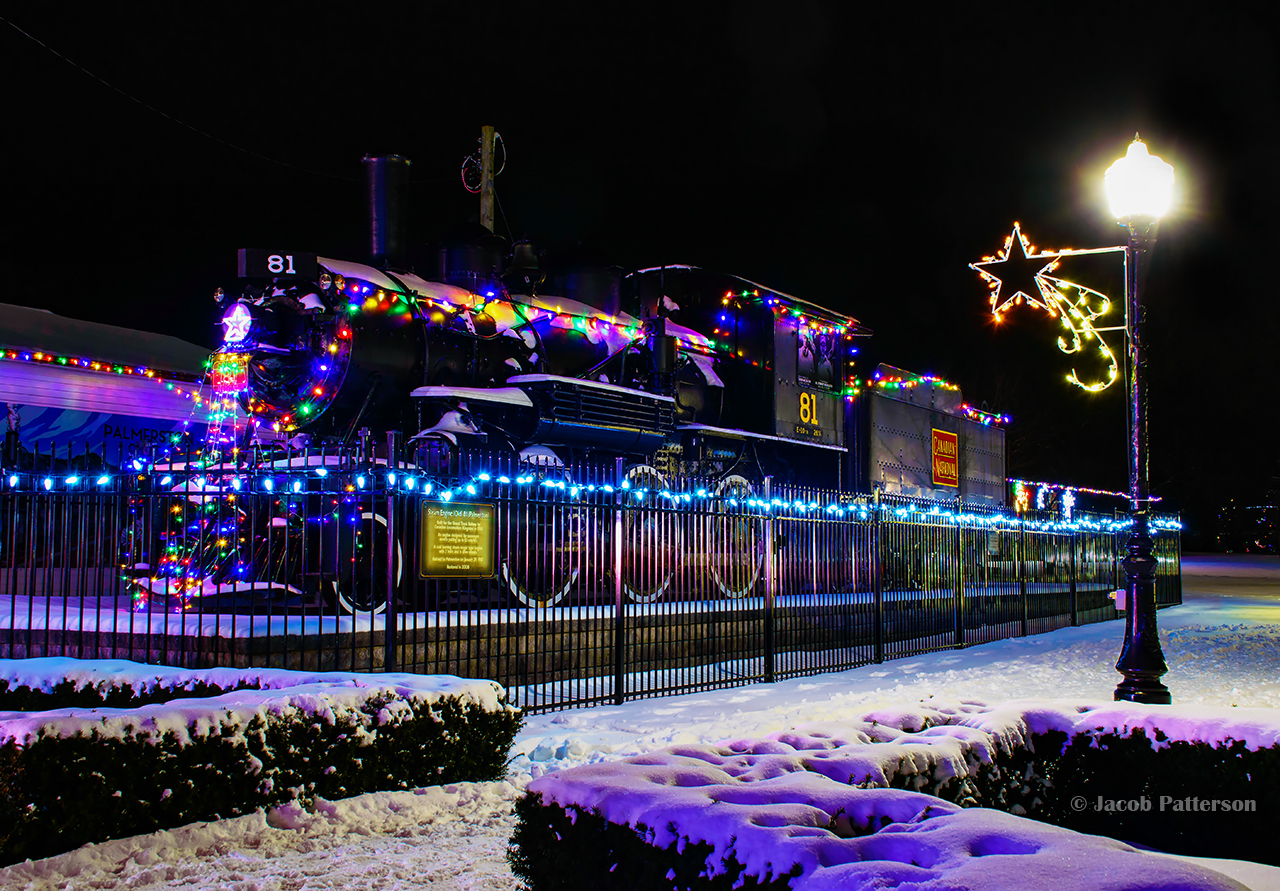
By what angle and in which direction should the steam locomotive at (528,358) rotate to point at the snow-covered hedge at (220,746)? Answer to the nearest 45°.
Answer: approximately 45° to its left

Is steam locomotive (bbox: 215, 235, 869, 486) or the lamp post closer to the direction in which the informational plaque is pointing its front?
the lamp post

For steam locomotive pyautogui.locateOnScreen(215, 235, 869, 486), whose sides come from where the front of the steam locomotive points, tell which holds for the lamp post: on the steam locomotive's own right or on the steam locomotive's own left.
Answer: on the steam locomotive's own left

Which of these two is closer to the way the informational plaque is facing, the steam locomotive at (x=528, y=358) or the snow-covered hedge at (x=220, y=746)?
the snow-covered hedge

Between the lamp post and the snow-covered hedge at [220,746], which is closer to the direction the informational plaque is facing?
the snow-covered hedge

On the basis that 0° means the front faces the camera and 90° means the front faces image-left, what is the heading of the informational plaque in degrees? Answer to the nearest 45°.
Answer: approximately 0°
